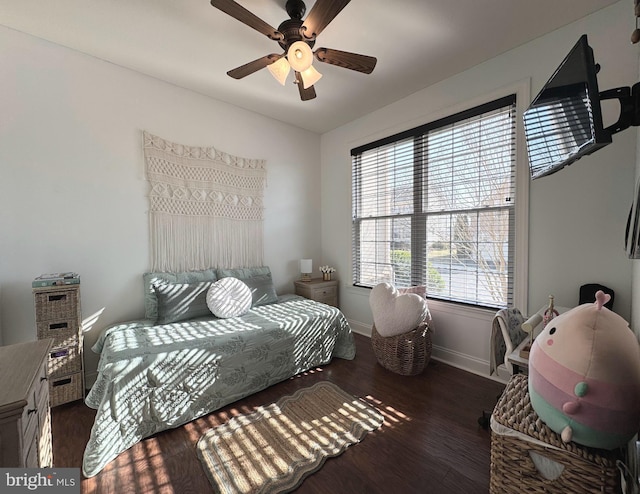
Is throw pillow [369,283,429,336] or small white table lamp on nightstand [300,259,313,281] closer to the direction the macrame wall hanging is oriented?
the throw pillow

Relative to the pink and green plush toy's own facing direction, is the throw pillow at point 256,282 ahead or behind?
ahead

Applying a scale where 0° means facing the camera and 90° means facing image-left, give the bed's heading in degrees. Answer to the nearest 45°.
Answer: approximately 315°

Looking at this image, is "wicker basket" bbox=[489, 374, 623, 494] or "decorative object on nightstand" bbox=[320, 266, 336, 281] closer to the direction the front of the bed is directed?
the wicker basket

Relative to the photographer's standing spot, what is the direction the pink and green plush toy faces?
facing to the left of the viewer

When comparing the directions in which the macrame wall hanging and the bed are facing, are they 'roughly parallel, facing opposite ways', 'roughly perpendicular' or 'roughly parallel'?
roughly parallel

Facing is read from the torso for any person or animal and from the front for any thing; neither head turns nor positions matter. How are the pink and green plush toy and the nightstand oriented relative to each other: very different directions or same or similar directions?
very different directions

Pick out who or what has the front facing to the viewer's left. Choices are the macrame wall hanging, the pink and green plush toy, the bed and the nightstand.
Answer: the pink and green plush toy

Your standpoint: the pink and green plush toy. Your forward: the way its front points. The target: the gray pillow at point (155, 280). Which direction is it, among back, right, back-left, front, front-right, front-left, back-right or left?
front

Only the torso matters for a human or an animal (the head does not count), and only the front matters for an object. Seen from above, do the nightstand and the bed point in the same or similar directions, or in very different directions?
same or similar directions

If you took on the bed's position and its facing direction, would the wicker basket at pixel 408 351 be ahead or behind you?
ahead

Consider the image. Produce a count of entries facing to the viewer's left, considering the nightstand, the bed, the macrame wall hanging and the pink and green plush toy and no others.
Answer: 1

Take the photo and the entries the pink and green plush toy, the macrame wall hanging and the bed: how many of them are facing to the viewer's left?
1

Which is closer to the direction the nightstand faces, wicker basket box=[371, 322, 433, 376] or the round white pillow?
the wicker basket

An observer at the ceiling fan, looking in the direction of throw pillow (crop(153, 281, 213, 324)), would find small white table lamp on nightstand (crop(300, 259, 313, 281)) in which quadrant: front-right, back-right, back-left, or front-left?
front-right
